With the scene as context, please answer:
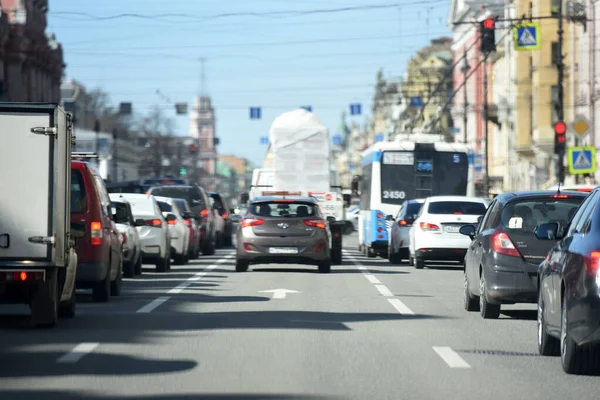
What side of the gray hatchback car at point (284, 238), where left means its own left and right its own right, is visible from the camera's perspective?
back

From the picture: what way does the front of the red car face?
away from the camera

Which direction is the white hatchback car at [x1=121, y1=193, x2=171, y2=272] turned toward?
away from the camera

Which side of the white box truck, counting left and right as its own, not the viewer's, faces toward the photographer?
back

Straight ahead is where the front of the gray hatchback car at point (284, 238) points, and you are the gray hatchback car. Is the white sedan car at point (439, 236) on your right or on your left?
on your right

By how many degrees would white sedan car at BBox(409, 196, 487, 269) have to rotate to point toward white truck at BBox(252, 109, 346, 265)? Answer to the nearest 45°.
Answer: approximately 45° to its left

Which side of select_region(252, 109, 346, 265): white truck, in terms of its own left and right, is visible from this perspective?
back

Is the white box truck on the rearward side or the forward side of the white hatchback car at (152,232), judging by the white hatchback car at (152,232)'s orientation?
on the rearward side

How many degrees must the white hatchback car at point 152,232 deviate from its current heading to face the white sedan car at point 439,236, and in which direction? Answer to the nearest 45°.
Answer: approximately 90° to its right

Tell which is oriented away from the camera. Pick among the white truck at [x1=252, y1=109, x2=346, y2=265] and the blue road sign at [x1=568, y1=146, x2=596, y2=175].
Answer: the white truck
